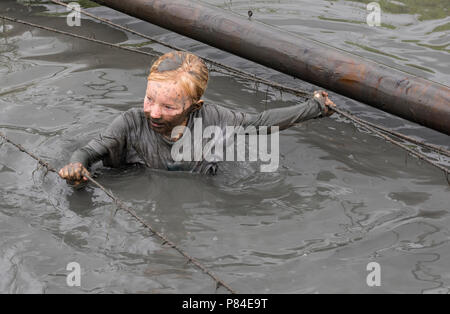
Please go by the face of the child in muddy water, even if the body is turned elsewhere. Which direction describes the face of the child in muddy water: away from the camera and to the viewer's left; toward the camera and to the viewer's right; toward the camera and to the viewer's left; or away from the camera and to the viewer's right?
toward the camera and to the viewer's left

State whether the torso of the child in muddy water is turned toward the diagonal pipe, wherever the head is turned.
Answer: no
